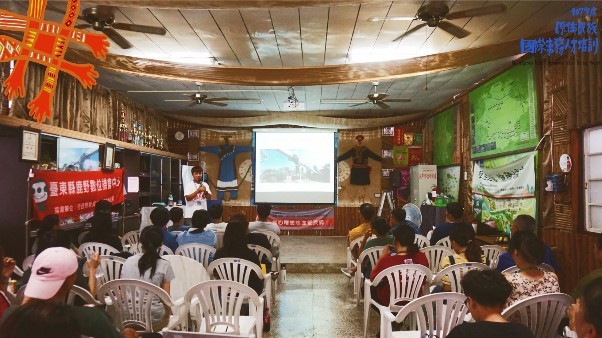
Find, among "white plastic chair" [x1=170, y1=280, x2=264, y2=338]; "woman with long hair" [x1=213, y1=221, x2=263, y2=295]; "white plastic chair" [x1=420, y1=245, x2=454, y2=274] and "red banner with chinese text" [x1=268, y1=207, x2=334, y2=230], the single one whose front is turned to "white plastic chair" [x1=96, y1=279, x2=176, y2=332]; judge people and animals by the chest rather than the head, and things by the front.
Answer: the red banner with chinese text

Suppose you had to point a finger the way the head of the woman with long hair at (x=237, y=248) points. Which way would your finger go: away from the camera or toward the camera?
away from the camera

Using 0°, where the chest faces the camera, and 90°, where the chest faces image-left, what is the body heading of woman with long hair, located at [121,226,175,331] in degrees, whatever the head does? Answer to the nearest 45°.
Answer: approximately 180°

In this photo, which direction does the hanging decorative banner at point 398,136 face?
toward the camera

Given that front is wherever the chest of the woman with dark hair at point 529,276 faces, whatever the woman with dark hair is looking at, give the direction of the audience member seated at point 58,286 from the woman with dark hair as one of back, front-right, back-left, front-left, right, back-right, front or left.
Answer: left

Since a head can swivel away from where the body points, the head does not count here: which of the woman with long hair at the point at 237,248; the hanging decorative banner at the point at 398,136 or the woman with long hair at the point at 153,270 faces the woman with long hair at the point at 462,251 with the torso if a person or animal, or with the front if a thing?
the hanging decorative banner

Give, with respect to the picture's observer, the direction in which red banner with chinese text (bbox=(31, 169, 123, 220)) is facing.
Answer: facing the viewer and to the right of the viewer

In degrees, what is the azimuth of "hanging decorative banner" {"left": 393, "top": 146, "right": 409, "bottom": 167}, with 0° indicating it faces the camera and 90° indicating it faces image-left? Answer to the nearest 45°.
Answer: approximately 0°

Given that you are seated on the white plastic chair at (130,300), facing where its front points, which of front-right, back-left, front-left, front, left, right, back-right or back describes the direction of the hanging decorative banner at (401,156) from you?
front-right

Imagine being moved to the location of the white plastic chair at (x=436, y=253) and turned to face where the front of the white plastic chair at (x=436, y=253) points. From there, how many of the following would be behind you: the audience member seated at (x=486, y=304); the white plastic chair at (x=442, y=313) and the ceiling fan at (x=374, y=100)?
2

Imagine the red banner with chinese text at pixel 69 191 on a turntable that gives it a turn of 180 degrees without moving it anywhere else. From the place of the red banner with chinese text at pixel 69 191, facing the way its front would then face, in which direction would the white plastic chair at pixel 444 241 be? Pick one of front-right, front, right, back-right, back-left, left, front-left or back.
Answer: back

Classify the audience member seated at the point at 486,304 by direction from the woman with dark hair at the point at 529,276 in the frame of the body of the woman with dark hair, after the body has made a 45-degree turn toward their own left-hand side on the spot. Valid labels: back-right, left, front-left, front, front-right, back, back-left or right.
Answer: left

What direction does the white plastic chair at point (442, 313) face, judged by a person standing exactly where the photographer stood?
facing away from the viewer and to the left of the viewer

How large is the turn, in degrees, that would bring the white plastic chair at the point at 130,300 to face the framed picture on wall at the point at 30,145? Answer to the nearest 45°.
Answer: approximately 45° to its left

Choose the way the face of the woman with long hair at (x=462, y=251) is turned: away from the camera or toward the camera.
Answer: away from the camera

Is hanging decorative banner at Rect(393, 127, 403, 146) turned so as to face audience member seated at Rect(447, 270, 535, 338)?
yes

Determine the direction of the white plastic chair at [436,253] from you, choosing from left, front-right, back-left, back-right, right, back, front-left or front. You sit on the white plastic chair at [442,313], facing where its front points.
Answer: front-right

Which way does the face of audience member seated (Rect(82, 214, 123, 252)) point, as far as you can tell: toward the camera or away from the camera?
away from the camera

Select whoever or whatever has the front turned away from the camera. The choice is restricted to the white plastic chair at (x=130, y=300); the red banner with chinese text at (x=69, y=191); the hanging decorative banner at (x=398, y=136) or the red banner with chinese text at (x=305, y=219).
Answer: the white plastic chair
